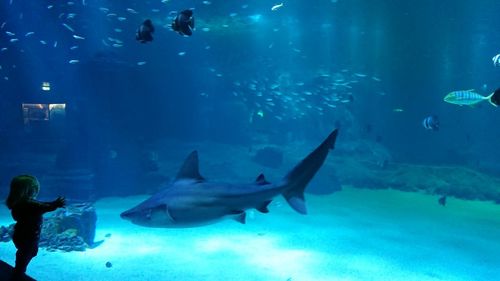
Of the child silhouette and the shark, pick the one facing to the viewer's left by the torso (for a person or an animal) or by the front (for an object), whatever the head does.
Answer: the shark

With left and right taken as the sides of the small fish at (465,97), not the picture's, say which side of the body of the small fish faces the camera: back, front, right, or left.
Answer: left

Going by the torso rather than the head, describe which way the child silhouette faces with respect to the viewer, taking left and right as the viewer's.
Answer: facing away from the viewer and to the right of the viewer

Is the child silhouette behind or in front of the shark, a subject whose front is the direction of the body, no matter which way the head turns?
in front

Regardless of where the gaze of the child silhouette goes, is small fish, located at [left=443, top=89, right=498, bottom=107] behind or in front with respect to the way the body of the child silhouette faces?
in front

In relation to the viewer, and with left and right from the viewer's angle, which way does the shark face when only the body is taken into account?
facing to the left of the viewer

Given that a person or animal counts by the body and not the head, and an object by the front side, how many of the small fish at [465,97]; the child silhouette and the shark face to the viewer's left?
2

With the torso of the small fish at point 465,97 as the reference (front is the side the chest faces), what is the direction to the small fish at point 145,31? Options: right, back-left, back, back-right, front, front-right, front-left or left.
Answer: front-left

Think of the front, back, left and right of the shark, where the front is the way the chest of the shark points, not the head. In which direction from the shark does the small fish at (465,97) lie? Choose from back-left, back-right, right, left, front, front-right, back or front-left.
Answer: back-right
